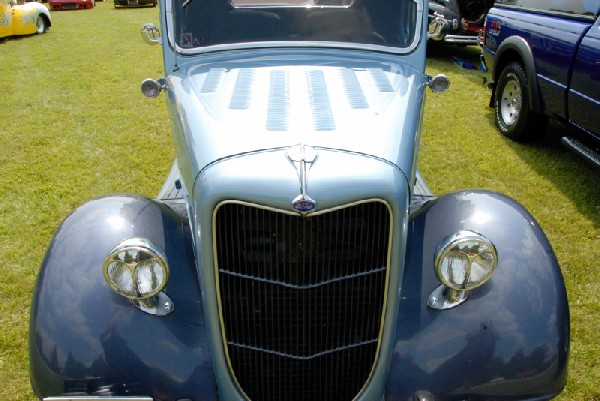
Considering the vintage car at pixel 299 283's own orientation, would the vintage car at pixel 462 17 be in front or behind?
behind

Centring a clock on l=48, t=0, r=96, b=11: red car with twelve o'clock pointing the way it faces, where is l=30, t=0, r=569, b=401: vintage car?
l=30, t=0, r=569, b=401: vintage car is roughly at 12 o'clock from l=48, t=0, r=96, b=11: red car.

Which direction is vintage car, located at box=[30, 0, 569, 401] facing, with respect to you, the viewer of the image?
facing the viewer

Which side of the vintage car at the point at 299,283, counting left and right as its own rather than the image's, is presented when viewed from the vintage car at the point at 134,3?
back
